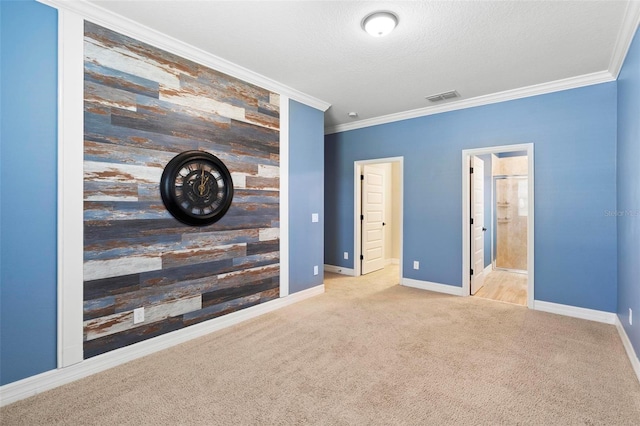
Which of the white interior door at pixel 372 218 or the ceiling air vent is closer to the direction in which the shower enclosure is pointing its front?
the ceiling air vent

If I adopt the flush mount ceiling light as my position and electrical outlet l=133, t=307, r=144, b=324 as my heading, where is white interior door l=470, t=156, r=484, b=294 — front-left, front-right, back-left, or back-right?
back-right

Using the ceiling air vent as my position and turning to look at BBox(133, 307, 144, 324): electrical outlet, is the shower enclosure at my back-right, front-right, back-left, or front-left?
back-right

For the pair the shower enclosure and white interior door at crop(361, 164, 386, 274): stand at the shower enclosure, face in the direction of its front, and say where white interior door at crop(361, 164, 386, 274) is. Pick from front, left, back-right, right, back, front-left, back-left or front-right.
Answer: front-right

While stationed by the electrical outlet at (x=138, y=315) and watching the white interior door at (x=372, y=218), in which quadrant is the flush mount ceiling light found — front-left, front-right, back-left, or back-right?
front-right

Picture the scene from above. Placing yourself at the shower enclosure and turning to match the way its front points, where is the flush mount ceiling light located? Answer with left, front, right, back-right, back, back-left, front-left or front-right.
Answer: front

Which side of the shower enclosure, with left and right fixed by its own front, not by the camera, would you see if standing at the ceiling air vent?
front

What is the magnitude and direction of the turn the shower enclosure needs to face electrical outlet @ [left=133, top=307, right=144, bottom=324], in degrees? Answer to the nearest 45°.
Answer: approximately 45° to its right

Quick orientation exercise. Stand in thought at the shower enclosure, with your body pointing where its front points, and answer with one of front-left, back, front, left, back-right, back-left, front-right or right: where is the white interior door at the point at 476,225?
front

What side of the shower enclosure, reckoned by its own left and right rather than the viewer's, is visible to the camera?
front
